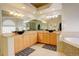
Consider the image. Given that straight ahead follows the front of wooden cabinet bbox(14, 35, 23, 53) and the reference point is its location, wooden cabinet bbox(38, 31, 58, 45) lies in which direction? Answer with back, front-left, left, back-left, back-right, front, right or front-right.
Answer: front-left

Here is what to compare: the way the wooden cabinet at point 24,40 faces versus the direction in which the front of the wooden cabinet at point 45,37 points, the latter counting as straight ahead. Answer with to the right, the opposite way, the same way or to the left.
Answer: to the left

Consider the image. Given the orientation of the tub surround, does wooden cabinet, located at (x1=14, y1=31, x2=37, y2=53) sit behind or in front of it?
in front

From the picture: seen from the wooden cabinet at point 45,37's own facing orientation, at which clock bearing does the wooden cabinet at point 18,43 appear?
the wooden cabinet at point 18,43 is roughly at 1 o'clock from the wooden cabinet at point 45,37.

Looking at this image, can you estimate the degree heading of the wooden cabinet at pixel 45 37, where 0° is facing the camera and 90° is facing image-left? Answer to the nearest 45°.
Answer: approximately 45°

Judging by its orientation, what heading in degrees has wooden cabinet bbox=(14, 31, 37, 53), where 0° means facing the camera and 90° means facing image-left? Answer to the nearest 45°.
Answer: approximately 315°

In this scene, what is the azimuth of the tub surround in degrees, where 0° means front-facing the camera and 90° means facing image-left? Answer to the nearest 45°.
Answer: approximately 45°
